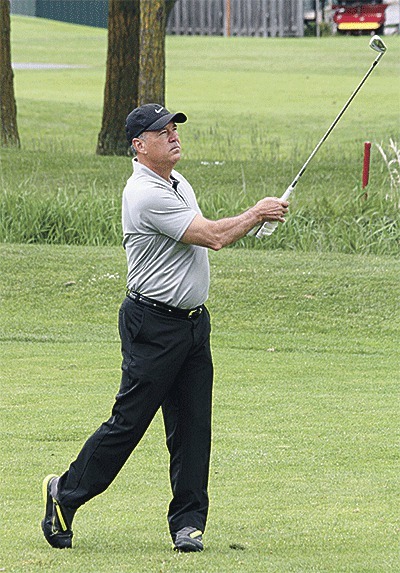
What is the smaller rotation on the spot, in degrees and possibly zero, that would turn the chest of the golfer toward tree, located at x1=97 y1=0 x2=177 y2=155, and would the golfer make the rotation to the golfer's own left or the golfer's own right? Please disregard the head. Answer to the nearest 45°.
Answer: approximately 135° to the golfer's own left

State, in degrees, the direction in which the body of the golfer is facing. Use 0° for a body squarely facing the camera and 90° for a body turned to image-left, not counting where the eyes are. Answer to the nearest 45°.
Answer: approximately 315°

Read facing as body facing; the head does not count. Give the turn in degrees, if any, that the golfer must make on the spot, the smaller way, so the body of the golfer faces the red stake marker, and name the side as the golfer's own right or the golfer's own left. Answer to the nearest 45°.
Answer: approximately 135° to the golfer's own left

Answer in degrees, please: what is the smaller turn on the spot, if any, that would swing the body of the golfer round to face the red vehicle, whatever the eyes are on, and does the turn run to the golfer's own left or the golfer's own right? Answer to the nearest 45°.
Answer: approximately 135° to the golfer's own left

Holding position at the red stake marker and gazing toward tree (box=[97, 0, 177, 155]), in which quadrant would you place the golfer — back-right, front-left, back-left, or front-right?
back-left
